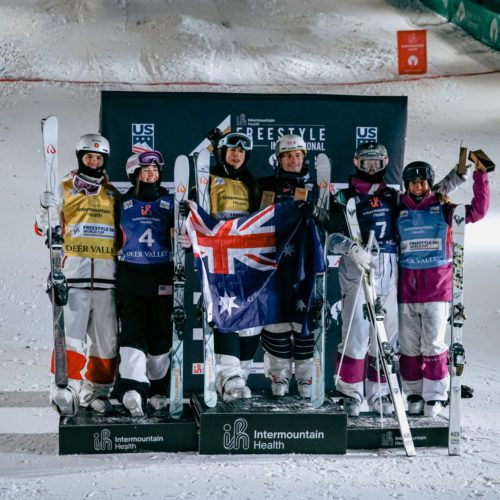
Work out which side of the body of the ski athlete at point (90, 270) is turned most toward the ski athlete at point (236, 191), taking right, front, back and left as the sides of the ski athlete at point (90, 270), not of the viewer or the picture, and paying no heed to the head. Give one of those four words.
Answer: left

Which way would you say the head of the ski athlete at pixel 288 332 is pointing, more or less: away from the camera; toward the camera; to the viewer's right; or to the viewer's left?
toward the camera

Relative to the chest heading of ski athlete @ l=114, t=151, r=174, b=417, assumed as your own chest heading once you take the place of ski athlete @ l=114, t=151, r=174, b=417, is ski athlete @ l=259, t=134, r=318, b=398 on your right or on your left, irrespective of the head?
on your left

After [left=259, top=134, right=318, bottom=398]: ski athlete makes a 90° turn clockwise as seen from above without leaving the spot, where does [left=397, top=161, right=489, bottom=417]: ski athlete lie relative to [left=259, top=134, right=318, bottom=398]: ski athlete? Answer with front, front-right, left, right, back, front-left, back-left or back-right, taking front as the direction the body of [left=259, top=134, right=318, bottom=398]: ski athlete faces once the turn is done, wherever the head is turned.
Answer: back

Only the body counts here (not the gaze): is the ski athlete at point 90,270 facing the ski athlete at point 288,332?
no

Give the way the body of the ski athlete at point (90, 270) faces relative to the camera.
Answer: toward the camera

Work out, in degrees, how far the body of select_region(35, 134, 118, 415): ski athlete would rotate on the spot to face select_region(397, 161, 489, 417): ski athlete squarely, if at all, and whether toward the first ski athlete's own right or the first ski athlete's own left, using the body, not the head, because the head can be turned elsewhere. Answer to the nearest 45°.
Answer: approximately 90° to the first ski athlete's own left

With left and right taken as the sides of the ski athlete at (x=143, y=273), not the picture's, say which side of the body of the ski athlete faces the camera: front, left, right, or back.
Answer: front

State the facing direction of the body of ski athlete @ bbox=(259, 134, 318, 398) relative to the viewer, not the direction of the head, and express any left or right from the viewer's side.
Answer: facing the viewer

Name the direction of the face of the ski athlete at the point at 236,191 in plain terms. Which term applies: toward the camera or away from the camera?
toward the camera

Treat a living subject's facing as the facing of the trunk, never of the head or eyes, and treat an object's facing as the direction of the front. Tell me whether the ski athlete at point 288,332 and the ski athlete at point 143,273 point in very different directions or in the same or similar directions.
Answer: same or similar directions

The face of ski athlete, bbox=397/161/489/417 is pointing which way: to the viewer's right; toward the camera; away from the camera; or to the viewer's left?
toward the camera
